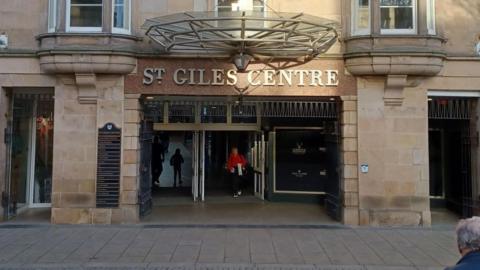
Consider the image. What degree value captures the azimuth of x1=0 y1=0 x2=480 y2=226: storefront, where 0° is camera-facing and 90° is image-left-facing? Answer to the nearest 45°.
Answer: approximately 0°

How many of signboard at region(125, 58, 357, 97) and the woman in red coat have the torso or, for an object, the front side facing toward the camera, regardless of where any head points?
2

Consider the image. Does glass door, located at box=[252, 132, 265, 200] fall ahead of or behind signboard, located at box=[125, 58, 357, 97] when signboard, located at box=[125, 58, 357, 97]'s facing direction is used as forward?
behind

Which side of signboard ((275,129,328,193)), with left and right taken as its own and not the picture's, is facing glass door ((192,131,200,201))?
right

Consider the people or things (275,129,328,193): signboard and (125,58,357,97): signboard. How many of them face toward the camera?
2

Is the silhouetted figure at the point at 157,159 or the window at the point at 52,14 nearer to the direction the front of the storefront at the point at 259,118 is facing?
the window
